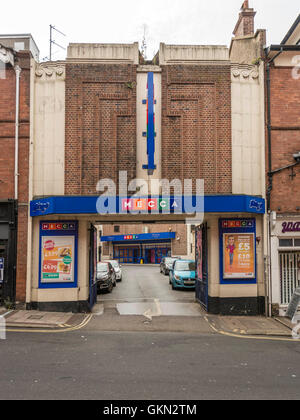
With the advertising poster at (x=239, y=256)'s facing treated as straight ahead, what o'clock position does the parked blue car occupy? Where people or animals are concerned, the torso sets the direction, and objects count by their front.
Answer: The parked blue car is roughly at 5 o'clock from the advertising poster.

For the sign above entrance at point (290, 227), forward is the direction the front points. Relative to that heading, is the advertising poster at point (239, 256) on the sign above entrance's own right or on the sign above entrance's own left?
on the sign above entrance's own right

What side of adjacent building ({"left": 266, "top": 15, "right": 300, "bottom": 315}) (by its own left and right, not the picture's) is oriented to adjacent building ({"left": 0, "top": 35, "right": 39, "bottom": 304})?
right

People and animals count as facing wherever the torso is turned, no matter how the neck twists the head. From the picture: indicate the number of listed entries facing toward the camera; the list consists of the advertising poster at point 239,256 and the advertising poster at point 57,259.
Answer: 2

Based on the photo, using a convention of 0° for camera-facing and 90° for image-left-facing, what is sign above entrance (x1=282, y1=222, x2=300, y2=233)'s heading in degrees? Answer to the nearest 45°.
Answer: approximately 0°

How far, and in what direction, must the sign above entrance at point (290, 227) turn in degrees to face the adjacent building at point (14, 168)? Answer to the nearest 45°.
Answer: approximately 90° to its right

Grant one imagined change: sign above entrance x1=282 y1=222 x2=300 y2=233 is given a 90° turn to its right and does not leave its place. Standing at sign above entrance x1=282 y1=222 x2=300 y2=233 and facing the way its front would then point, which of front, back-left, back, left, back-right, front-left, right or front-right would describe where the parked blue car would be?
front-right

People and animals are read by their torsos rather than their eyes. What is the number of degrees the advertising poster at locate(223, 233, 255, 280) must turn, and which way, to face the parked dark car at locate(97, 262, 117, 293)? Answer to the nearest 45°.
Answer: approximately 135° to its right

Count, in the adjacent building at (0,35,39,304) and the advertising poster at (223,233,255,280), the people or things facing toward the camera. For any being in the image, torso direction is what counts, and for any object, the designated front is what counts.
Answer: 2
